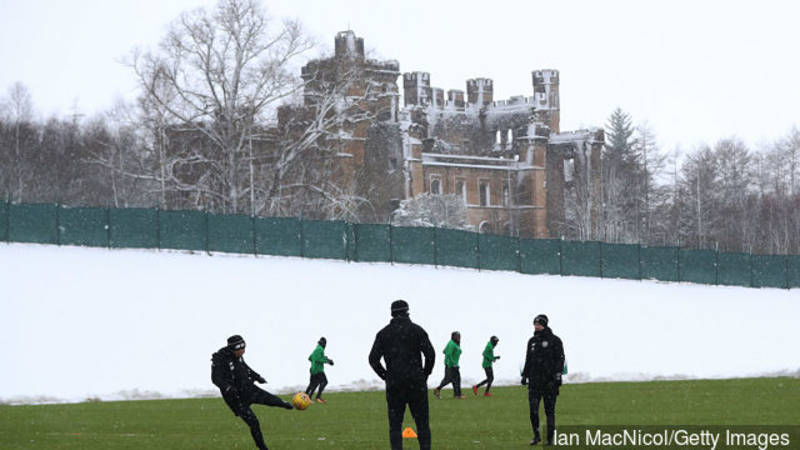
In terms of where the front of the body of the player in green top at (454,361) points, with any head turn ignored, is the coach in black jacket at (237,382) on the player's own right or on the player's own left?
on the player's own right

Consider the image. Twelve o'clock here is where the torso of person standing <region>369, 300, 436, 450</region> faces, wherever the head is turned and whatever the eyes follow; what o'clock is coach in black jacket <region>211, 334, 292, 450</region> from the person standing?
The coach in black jacket is roughly at 10 o'clock from the person standing.

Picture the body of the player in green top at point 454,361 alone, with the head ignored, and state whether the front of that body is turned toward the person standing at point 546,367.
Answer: no

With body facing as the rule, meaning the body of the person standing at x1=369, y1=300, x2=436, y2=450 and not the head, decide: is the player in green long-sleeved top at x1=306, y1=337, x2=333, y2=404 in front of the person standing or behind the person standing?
in front

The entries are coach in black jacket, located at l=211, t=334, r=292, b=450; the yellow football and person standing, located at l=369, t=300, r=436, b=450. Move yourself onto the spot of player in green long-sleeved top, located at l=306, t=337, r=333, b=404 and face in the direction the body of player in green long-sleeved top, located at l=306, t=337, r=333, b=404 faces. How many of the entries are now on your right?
3

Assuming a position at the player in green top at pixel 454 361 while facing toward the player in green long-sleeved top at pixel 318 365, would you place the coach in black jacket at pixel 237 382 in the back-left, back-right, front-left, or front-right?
front-left

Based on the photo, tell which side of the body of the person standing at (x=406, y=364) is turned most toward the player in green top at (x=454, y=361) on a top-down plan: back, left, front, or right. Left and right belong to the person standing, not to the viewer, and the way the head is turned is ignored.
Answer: front

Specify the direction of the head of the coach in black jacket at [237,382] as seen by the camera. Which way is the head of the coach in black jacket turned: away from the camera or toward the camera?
toward the camera

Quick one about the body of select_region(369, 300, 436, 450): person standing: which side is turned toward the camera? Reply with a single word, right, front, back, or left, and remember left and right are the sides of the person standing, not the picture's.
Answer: back

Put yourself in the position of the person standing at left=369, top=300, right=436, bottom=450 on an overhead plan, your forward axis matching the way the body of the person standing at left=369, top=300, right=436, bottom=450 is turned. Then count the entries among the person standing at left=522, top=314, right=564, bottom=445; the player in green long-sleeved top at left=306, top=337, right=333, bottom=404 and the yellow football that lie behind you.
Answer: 0

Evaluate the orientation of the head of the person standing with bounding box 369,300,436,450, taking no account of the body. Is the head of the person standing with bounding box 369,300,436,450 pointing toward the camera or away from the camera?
away from the camera
